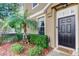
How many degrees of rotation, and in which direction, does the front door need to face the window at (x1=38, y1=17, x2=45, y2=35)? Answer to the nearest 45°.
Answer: approximately 45° to its right

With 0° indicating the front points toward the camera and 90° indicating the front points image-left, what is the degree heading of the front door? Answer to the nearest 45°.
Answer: approximately 45°

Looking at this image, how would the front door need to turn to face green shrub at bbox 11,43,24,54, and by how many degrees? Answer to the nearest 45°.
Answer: approximately 45° to its right

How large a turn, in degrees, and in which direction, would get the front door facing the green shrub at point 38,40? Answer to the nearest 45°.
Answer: approximately 45° to its right

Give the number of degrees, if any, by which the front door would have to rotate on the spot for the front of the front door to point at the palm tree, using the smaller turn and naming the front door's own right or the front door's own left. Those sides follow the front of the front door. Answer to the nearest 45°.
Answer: approximately 45° to the front door's own right
